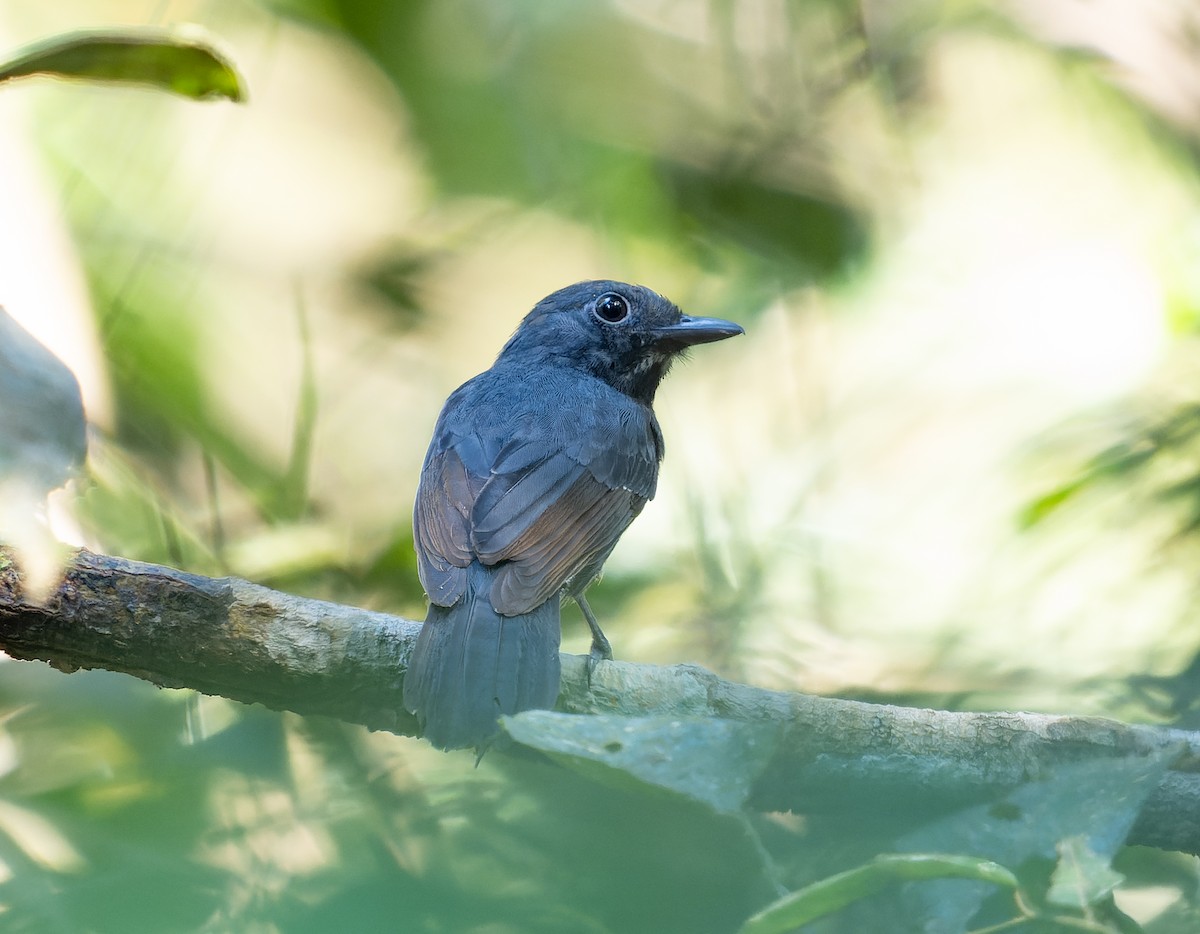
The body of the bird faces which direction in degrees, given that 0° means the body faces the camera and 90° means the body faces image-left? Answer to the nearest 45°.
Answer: approximately 225°

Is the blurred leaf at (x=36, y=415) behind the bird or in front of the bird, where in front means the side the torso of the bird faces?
behind

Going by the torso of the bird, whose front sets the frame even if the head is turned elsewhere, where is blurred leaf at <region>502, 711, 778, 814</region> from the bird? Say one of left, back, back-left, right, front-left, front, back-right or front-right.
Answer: back-right

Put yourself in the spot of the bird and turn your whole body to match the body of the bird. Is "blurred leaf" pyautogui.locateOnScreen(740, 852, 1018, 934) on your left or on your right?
on your right
